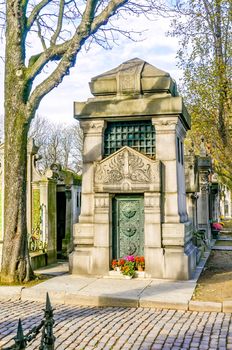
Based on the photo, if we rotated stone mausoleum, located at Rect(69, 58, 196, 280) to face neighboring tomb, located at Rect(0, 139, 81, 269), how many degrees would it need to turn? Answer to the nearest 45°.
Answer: approximately 135° to its right

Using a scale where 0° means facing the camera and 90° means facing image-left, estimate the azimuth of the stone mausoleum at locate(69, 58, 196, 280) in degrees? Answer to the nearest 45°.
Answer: approximately 0°

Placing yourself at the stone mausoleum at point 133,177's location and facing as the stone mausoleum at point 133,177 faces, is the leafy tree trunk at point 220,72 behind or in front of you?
behind
